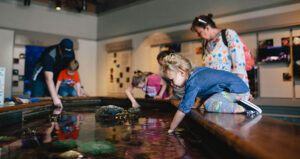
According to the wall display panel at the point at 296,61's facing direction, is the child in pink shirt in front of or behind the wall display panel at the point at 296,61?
in front

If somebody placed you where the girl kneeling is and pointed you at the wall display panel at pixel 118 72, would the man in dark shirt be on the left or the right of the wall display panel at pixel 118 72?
left

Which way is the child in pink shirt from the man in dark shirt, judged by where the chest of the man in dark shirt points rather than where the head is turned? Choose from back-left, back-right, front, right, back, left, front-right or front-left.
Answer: front-left

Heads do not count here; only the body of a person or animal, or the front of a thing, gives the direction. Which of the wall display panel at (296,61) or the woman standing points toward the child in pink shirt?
the woman standing

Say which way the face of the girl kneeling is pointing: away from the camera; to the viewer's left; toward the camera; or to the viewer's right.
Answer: to the viewer's left

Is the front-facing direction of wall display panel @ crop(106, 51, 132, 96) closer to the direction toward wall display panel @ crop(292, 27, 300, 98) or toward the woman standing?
the woman standing

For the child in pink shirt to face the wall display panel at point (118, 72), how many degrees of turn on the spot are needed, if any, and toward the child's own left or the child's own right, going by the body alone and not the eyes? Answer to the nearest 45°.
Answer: approximately 135° to the child's own right

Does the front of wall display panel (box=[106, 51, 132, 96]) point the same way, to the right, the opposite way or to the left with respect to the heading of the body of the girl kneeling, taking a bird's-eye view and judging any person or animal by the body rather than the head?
to the left

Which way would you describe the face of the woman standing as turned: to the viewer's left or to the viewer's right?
to the viewer's left

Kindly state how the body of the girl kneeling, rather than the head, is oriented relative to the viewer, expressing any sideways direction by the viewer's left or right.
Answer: facing to the left of the viewer

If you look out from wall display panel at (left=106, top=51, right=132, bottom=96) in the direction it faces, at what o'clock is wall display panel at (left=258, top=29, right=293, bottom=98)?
wall display panel at (left=258, top=29, right=293, bottom=98) is roughly at 9 o'clock from wall display panel at (left=106, top=51, right=132, bottom=96).

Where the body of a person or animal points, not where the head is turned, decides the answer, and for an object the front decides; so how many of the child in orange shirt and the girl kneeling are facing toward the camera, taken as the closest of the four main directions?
1

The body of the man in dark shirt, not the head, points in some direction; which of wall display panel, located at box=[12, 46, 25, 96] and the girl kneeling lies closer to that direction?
the girl kneeling

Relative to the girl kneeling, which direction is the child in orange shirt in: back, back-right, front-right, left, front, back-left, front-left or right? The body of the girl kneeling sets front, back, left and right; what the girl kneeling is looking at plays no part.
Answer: front-right
